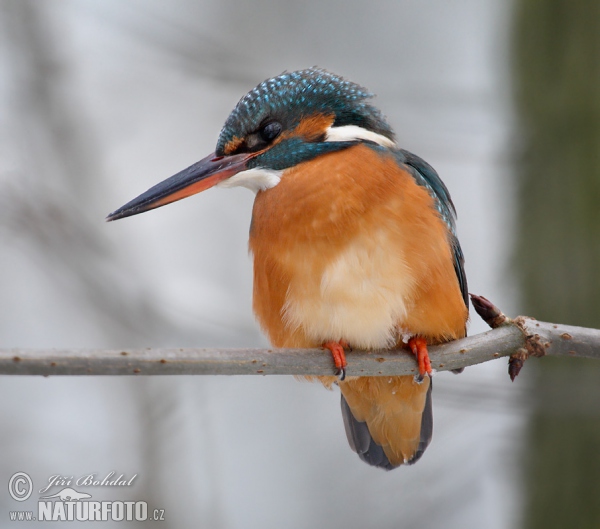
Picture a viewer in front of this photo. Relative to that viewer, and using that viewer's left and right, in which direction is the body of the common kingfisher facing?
facing the viewer and to the left of the viewer
